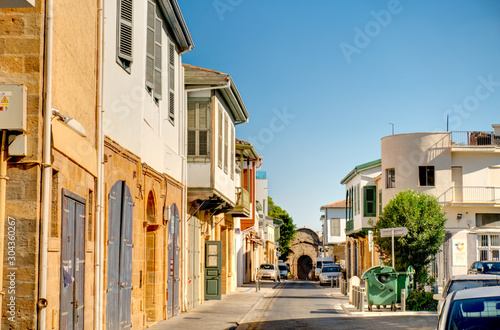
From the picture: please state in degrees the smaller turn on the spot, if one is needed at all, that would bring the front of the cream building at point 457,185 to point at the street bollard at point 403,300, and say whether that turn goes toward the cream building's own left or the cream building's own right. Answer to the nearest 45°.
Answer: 0° — it already faces it

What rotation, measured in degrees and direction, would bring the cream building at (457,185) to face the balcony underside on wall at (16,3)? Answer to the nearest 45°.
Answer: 0° — it already faces it

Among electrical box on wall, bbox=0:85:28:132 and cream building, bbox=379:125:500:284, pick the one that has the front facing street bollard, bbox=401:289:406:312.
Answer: the cream building

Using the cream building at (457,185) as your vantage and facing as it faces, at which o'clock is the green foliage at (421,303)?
The green foliage is roughly at 12 o'clock from the cream building.

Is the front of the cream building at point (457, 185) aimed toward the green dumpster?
yes
